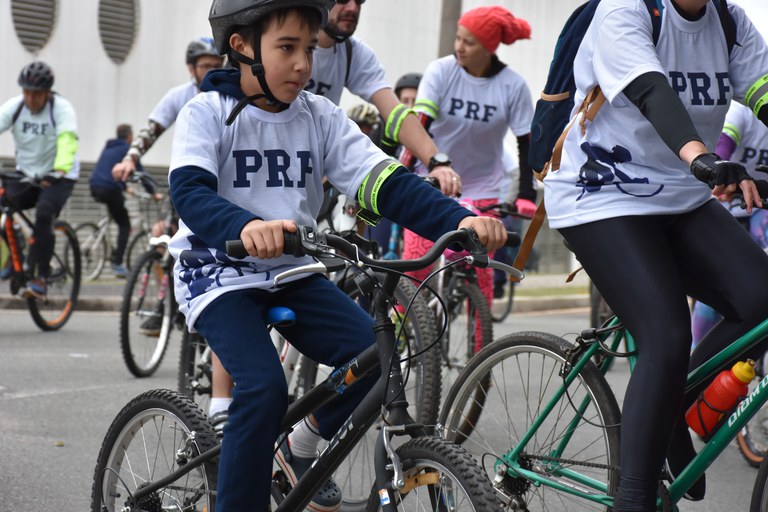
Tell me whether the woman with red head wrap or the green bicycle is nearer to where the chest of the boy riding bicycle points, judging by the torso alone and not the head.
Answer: the green bicycle

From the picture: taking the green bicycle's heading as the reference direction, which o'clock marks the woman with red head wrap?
The woman with red head wrap is roughly at 7 o'clock from the green bicycle.

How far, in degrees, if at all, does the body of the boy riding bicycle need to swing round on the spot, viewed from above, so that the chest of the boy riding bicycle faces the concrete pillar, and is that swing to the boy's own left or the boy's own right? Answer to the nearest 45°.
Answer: approximately 135° to the boy's own left

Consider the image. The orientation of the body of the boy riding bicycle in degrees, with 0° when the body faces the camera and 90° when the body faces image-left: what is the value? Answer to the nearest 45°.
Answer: approximately 315°

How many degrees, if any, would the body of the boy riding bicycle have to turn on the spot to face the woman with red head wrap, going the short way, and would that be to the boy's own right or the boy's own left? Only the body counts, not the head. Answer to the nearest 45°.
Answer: approximately 135° to the boy's own left

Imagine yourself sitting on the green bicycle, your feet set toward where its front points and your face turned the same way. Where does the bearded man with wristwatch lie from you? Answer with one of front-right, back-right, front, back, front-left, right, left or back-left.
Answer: back

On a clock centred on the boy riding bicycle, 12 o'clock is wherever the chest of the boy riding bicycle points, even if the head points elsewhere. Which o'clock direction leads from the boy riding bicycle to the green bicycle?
The green bicycle is roughly at 10 o'clock from the boy riding bicycle.

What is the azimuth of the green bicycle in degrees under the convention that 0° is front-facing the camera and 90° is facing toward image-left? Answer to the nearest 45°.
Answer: approximately 315°
